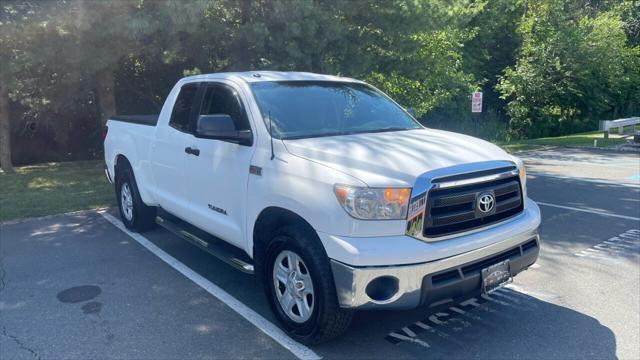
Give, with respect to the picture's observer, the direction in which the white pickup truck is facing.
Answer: facing the viewer and to the right of the viewer

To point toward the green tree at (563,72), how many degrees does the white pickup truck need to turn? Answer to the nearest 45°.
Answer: approximately 90° to its left
